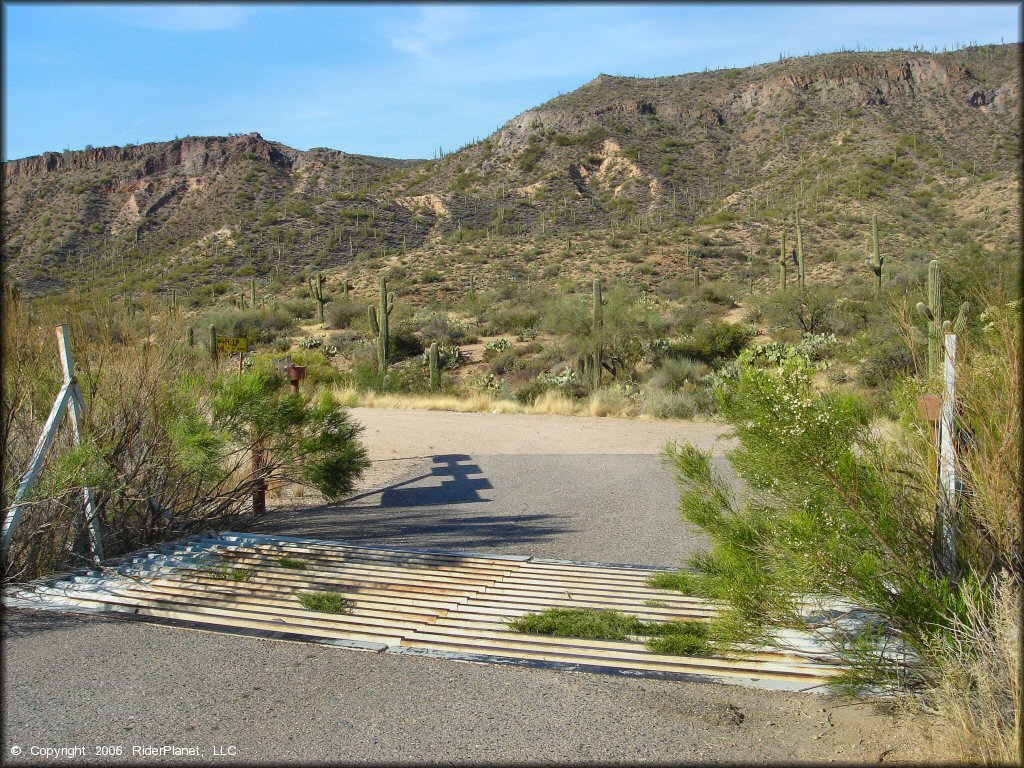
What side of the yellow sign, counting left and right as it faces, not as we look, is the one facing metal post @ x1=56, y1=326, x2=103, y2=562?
front

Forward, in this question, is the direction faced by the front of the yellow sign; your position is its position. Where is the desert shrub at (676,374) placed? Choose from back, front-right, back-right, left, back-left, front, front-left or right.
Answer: back-left

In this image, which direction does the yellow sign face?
toward the camera

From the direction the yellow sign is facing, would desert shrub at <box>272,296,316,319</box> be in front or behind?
behind

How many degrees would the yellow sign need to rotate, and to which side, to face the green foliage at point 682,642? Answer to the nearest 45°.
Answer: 0° — it already faces it

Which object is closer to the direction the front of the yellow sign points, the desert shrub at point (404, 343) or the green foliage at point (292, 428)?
the green foliage

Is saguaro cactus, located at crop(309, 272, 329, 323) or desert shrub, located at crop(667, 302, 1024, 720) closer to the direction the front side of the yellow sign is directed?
the desert shrub

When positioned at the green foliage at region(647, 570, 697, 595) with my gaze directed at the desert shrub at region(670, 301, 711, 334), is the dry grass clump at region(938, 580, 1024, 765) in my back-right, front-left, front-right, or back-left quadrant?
back-right

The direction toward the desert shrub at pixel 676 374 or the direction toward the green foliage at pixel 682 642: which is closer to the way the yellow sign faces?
the green foliage

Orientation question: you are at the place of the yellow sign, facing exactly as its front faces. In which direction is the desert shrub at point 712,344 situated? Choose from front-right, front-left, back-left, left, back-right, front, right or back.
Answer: back-left

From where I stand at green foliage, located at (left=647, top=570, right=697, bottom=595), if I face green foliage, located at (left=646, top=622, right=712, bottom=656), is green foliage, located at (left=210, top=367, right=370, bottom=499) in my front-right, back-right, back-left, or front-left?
back-right

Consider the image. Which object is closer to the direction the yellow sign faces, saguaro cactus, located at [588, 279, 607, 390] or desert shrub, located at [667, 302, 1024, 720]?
the desert shrub

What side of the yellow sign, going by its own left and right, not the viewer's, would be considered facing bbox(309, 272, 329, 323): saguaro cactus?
back

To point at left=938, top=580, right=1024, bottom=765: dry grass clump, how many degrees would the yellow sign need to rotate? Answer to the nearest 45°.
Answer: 0° — it already faces it

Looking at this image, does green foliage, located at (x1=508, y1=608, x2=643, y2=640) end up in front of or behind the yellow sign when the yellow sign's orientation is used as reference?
in front
